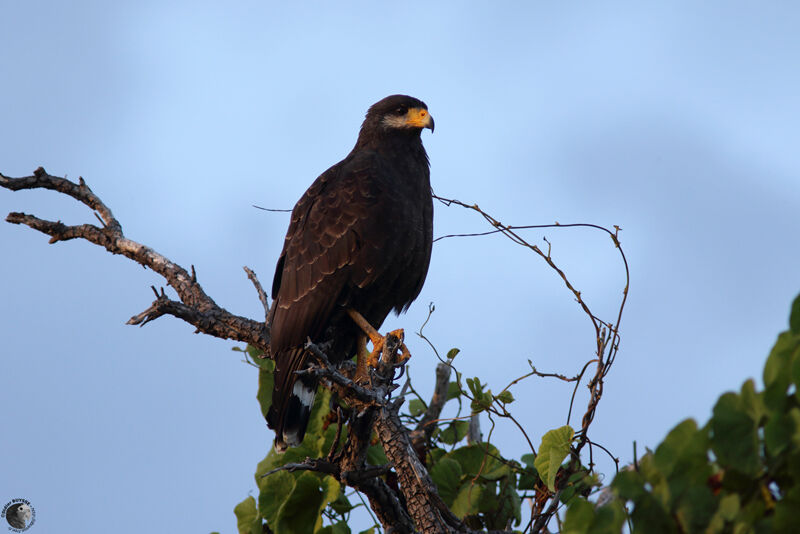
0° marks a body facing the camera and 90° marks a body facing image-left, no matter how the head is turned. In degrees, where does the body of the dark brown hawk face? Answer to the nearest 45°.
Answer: approximately 270°
